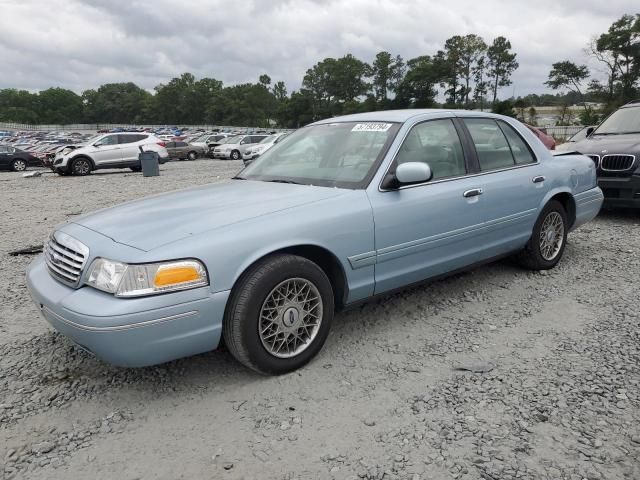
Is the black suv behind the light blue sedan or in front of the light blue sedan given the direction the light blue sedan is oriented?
behind

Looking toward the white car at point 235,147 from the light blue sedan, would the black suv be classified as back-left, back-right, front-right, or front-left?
front-right

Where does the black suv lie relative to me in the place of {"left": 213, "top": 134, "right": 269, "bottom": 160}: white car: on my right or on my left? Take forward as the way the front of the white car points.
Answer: on my left

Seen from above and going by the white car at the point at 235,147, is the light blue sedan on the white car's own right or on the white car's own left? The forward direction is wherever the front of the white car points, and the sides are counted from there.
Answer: on the white car's own left

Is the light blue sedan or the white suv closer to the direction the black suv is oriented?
the light blue sedan

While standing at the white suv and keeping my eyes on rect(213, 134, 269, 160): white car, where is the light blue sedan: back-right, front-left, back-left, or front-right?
back-right

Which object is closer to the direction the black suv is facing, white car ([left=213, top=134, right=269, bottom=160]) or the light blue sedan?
the light blue sedan

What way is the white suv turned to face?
to the viewer's left

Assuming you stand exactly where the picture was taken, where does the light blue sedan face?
facing the viewer and to the left of the viewer

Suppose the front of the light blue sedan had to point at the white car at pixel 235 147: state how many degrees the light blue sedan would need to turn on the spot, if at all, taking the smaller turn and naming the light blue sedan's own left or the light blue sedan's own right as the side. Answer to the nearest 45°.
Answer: approximately 135° to the light blue sedan's own right

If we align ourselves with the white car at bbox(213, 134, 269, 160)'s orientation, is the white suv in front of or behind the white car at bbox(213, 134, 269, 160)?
in front

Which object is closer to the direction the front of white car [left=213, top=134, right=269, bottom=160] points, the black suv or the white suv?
the white suv

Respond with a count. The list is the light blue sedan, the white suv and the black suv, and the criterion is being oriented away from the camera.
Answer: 0

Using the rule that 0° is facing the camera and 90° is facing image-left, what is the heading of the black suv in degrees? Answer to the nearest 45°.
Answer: approximately 45°

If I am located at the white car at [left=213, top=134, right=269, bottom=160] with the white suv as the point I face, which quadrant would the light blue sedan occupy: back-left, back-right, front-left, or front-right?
front-left

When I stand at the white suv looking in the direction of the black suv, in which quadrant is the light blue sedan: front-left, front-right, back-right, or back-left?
front-right

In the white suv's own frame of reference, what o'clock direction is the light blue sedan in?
The light blue sedan is roughly at 9 o'clock from the white suv.

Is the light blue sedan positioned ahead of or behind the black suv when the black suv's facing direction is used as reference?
ahead

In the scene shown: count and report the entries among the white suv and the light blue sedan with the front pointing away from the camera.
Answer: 0

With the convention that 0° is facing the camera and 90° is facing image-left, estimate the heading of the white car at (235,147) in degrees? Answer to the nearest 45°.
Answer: approximately 45°
